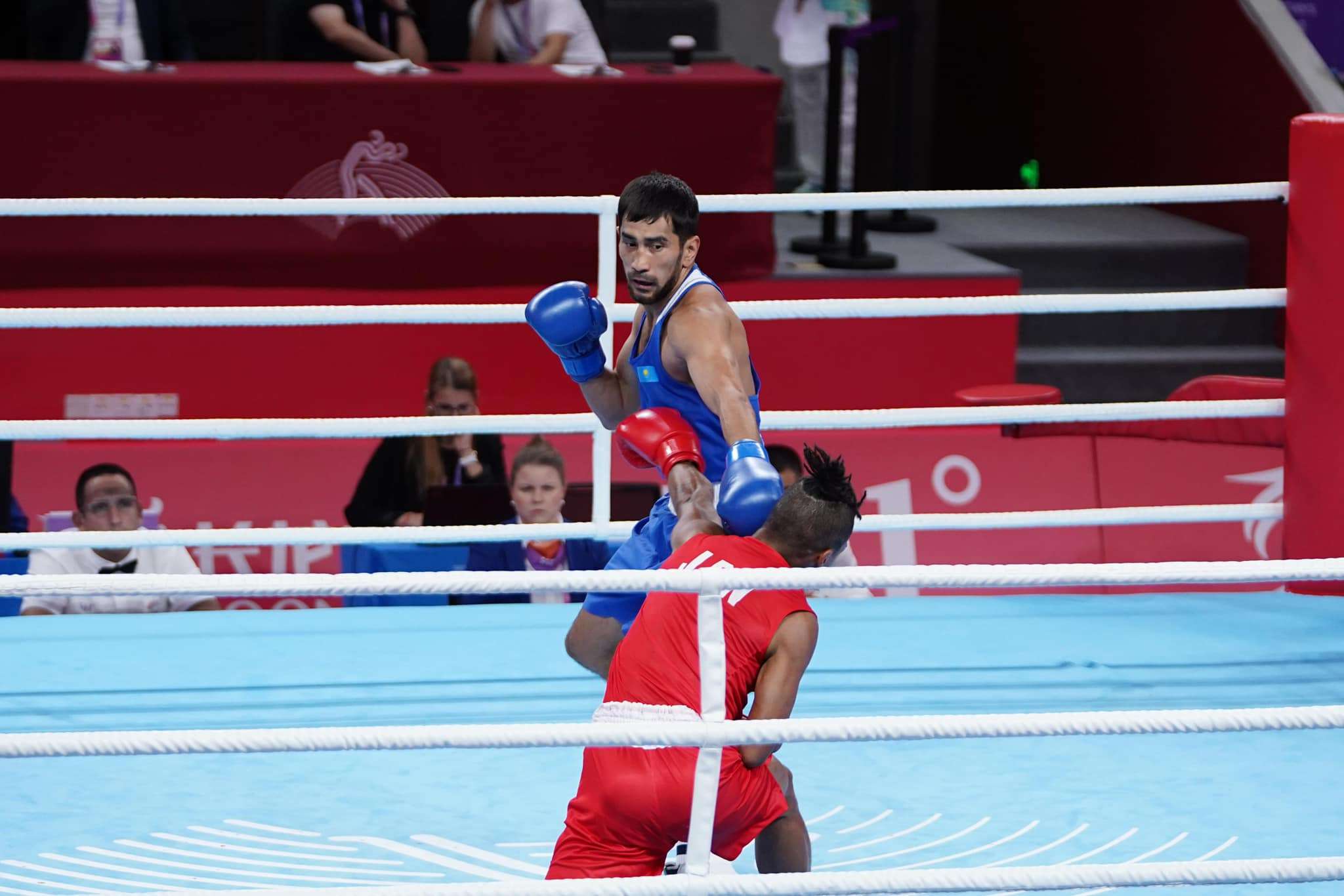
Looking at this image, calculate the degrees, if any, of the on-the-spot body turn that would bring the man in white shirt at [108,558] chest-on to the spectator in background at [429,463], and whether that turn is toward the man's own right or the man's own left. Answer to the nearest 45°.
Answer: approximately 135° to the man's own left

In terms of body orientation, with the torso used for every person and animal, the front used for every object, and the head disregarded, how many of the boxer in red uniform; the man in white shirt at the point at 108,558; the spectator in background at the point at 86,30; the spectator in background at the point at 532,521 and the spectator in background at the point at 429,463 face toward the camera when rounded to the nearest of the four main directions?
4

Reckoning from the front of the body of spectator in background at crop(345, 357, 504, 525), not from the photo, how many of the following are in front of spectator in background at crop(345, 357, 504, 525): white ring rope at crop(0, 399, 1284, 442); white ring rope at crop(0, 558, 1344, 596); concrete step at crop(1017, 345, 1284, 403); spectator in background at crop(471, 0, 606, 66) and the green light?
2

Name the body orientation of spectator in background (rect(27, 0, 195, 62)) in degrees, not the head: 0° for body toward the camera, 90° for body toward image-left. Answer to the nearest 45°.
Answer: approximately 0°

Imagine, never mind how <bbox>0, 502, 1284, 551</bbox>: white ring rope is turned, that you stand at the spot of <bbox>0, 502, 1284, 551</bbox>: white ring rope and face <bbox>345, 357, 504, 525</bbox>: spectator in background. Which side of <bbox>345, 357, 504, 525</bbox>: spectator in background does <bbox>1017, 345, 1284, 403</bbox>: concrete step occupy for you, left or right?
right

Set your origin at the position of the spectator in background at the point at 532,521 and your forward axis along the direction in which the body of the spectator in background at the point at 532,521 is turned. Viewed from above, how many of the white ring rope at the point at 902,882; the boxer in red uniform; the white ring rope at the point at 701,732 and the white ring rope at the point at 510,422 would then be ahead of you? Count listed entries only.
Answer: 4

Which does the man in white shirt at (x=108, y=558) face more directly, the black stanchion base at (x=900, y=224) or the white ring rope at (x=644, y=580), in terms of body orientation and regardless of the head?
the white ring rope

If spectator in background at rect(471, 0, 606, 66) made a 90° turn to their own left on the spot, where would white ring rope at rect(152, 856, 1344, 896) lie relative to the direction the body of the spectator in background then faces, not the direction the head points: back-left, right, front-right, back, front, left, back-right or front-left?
front-right
